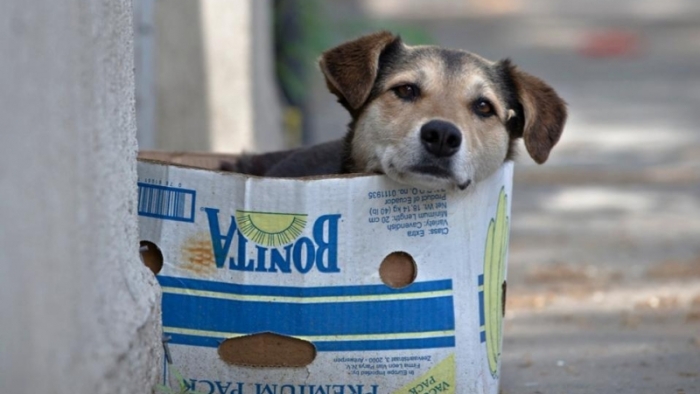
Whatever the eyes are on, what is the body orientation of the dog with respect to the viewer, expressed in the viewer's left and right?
facing the viewer and to the right of the viewer

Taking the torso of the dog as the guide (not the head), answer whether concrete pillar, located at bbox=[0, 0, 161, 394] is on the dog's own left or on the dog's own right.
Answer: on the dog's own right

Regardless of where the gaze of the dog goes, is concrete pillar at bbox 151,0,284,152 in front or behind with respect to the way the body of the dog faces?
behind
